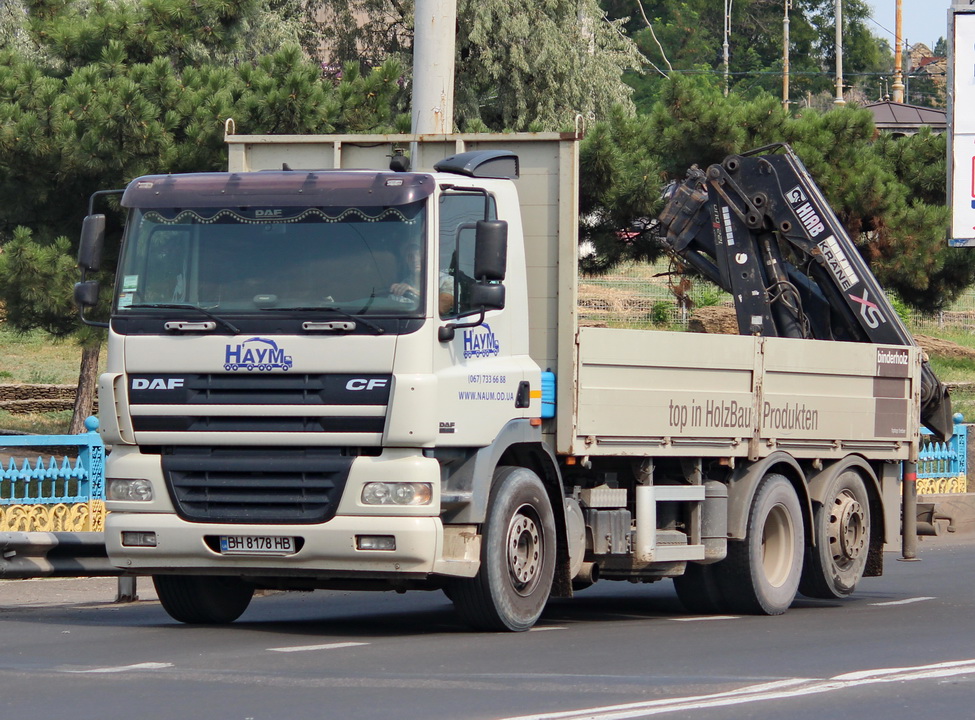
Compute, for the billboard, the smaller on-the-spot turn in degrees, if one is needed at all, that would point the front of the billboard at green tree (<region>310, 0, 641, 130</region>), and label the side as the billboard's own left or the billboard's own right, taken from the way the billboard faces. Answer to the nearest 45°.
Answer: approximately 135° to the billboard's own right

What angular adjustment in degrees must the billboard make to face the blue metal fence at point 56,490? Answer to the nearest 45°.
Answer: approximately 45° to its right

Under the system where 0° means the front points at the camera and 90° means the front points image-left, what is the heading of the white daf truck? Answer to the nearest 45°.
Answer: approximately 45°

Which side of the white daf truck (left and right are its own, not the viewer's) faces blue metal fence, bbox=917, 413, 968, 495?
back

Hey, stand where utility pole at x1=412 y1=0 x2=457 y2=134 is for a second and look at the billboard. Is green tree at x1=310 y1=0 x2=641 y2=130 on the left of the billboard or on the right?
left

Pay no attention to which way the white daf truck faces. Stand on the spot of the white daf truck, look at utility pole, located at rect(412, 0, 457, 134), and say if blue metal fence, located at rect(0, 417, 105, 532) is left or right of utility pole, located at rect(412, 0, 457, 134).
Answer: left

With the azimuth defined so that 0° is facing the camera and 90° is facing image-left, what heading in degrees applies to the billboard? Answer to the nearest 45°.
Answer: approximately 0°

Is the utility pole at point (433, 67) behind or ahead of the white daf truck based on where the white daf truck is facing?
behind

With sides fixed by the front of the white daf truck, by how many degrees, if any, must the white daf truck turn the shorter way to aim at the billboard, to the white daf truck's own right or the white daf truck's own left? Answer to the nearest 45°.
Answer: approximately 180°
